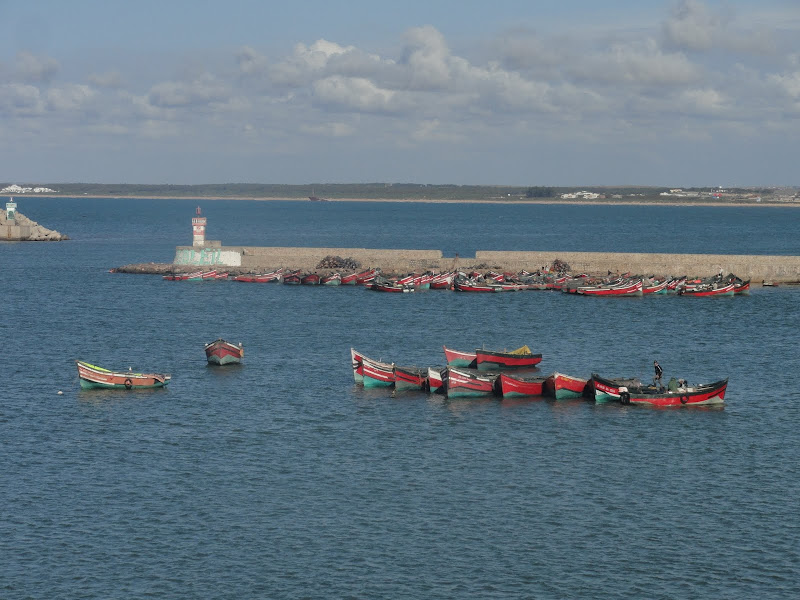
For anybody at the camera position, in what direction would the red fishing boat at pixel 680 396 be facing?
facing to the right of the viewer

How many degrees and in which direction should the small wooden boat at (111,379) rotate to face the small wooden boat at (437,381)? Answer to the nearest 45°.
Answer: approximately 180°

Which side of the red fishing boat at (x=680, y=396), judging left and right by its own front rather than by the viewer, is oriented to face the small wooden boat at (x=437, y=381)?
back

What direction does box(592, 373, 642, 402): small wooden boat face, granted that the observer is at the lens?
facing the viewer and to the left of the viewer

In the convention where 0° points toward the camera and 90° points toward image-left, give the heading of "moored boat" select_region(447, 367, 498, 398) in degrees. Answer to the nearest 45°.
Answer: approximately 45°

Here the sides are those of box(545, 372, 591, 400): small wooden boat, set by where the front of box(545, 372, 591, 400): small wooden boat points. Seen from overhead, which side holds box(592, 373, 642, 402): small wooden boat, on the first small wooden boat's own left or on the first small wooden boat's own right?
on the first small wooden boat's own left

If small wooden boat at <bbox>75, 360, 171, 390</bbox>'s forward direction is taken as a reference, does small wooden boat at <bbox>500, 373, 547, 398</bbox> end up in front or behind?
behind

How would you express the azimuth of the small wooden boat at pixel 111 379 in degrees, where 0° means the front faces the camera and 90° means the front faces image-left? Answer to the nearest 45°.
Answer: approximately 90°

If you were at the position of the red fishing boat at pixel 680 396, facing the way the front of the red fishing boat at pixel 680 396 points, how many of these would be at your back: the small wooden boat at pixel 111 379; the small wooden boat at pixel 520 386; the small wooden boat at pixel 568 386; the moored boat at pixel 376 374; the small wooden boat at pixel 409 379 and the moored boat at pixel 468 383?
6

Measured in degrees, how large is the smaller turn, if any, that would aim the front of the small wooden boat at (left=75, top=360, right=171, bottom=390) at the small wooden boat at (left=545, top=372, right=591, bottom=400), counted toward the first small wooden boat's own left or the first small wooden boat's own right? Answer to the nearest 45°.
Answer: approximately 180°

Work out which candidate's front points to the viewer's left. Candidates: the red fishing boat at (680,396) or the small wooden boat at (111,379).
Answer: the small wooden boat

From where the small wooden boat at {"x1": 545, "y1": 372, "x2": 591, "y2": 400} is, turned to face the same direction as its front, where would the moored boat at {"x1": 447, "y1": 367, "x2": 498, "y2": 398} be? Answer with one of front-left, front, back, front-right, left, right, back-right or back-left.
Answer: front-right
